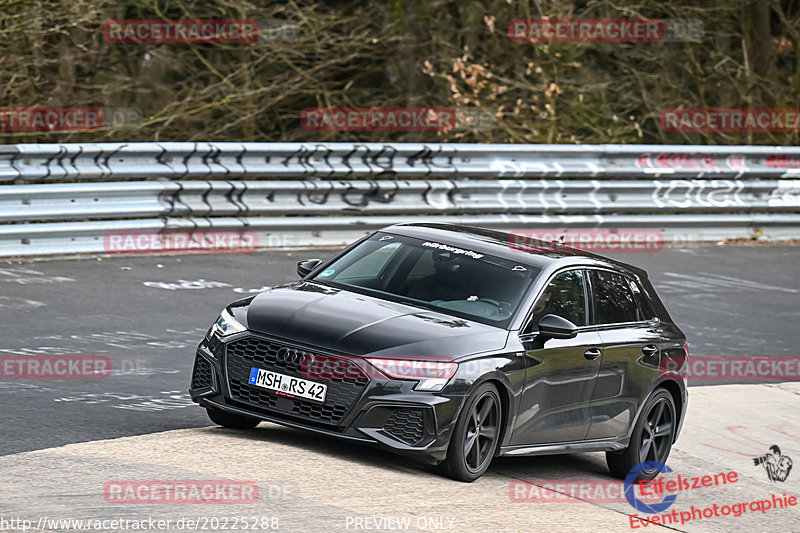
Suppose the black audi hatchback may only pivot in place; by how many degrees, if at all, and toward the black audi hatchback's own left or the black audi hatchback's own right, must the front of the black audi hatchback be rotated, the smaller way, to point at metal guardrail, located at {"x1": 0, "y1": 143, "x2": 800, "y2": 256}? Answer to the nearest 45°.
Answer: approximately 135° to the black audi hatchback's own right

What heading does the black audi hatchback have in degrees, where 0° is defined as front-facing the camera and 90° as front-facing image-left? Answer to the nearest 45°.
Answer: approximately 45°
